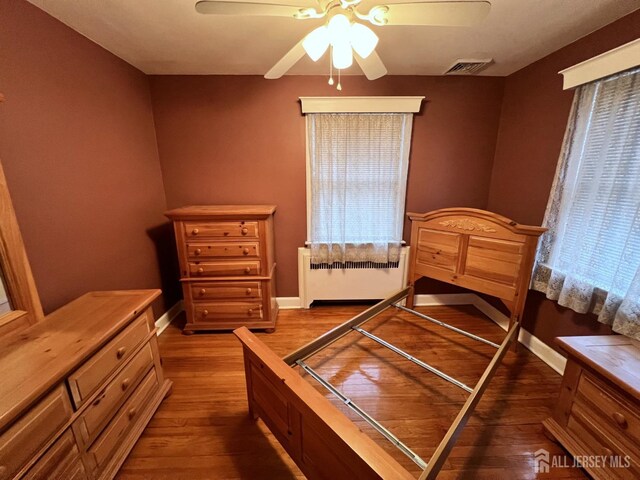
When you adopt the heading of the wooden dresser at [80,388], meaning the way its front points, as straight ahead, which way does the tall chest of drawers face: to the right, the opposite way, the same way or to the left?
to the right

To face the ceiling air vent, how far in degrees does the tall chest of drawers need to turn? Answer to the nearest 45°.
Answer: approximately 90° to its left

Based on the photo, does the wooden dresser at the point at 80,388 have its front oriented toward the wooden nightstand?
yes

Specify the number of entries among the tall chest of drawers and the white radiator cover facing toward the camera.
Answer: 2

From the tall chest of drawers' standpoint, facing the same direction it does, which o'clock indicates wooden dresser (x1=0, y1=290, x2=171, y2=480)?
The wooden dresser is roughly at 1 o'clock from the tall chest of drawers.

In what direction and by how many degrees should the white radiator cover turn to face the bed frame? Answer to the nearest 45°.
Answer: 0° — it already faces it

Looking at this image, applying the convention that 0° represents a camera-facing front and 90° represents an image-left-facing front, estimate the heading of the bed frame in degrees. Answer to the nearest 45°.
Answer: approximately 45°

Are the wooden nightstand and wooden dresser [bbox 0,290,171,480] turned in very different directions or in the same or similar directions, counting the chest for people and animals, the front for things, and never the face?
very different directions

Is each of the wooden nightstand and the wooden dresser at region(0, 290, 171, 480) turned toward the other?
yes
